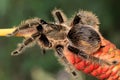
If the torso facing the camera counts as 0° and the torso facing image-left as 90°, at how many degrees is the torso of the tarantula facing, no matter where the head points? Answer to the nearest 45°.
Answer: approximately 90°
